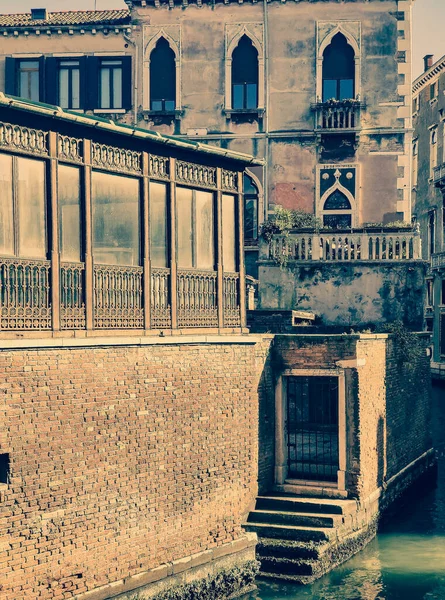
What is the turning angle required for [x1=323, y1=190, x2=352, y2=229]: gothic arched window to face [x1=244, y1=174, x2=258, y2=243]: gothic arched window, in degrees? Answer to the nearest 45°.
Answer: approximately 90° to its right

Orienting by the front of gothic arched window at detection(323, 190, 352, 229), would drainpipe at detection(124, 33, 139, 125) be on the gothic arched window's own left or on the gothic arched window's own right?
on the gothic arched window's own right

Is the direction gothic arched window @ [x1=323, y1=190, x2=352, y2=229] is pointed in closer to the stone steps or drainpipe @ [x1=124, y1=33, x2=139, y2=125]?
the stone steps

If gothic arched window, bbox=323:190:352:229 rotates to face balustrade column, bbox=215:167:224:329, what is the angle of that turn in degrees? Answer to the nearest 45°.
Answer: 0° — it already faces it

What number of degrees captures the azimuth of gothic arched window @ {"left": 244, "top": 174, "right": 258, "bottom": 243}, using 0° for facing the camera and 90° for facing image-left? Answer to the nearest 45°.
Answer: approximately 0°

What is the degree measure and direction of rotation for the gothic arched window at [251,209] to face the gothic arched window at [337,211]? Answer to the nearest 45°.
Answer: approximately 90° to its left

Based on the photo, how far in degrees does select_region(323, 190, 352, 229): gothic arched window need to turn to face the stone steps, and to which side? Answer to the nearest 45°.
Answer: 0° — it already faces it

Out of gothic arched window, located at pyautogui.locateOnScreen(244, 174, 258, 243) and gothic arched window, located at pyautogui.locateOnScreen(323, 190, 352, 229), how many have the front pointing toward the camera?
2

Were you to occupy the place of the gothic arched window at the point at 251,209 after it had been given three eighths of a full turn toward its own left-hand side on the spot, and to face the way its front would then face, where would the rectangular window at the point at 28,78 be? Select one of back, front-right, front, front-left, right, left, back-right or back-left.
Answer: back-left

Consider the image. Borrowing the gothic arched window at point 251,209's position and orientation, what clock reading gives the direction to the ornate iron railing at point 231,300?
The ornate iron railing is roughly at 12 o'clock from the gothic arched window.

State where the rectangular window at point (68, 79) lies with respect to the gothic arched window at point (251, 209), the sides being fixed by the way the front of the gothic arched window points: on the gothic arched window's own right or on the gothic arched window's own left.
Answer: on the gothic arched window's own right

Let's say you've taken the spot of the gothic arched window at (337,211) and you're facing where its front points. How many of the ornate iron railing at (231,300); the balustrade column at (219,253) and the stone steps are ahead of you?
3
